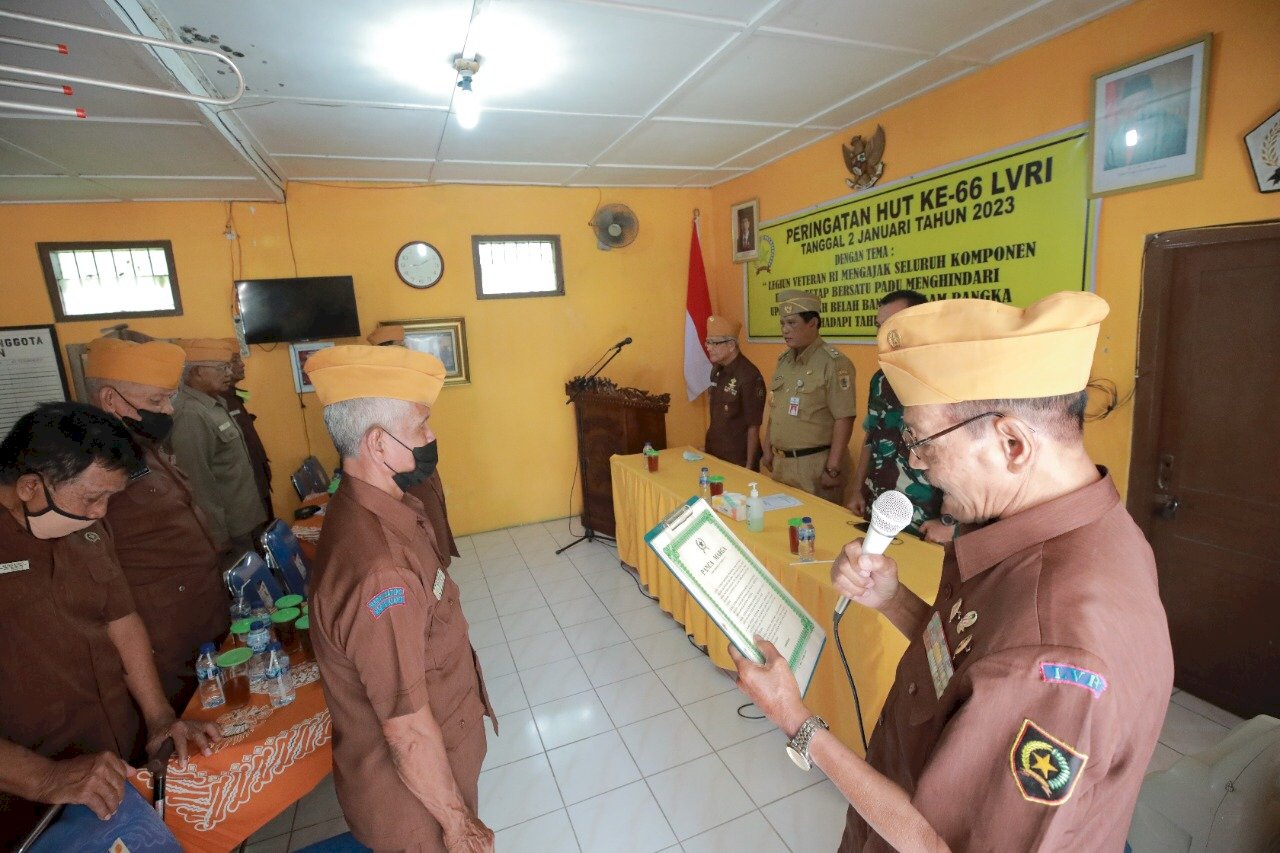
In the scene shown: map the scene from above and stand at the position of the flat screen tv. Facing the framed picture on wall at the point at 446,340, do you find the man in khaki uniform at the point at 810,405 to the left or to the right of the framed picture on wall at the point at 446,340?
right

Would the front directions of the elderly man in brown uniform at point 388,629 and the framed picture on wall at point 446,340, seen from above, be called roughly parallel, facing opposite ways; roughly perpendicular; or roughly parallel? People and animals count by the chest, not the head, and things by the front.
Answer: roughly perpendicular

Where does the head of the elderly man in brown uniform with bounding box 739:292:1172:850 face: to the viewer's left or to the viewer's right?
to the viewer's left

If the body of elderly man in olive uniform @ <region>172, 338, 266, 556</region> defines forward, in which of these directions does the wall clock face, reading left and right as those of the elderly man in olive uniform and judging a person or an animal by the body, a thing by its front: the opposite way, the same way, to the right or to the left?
to the right

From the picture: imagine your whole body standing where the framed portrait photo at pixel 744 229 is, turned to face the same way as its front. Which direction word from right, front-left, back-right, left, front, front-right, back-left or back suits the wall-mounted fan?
front-right

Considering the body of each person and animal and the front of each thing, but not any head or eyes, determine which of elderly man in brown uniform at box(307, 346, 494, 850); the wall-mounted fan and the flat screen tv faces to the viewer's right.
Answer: the elderly man in brown uniform

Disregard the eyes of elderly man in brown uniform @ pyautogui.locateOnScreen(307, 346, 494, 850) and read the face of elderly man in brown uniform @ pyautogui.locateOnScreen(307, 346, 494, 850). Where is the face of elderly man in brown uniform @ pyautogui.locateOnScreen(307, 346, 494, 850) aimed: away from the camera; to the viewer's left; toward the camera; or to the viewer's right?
to the viewer's right

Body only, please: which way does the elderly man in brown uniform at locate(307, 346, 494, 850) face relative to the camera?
to the viewer's right

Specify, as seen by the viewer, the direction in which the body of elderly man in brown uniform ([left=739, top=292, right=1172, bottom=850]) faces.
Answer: to the viewer's left

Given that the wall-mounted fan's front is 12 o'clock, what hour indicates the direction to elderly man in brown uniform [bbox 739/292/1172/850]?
The elderly man in brown uniform is roughly at 12 o'clock from the wall-mounted fan.

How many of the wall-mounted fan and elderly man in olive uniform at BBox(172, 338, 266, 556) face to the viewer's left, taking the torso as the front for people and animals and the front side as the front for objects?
0

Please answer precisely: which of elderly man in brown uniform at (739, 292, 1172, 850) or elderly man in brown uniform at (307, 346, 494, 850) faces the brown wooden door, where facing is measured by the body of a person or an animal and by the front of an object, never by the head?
elderly man in brown uniform at (307, 346, 494, 850)

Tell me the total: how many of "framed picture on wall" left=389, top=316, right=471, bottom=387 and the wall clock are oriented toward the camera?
2

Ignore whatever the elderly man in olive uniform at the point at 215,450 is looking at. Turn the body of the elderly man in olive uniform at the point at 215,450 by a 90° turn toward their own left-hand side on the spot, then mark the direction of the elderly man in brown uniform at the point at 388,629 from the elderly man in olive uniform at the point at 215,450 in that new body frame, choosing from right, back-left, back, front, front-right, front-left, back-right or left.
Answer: back

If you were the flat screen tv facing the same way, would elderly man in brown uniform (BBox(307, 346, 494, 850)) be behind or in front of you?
in front

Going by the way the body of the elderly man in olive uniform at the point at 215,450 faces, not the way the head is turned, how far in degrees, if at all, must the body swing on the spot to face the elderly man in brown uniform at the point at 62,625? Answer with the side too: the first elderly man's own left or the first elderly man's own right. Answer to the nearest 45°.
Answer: approximately 90° to the first elderly man's own right
